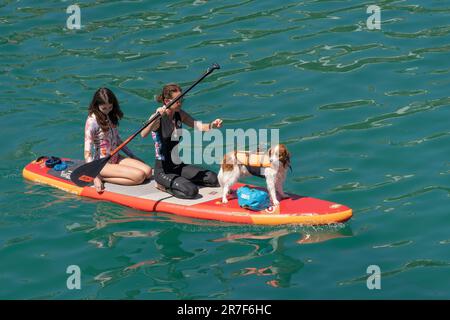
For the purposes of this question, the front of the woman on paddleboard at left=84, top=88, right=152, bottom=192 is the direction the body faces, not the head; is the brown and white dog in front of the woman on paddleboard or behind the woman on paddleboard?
in front

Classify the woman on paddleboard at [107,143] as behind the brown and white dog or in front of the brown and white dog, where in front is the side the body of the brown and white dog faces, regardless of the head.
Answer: behind

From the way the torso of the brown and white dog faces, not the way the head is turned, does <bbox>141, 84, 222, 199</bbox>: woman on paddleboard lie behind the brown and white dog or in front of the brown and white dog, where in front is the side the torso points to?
behind

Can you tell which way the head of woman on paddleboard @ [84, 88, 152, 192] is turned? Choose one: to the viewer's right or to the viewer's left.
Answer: to the viewer's right

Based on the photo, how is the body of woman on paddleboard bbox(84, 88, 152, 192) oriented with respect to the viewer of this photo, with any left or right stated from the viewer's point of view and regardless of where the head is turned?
facing the viewer and to the right of the viewer

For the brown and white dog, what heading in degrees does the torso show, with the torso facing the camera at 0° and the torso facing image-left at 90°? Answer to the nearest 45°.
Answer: approximately 270°

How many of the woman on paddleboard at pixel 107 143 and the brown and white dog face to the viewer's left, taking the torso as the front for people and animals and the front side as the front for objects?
0
